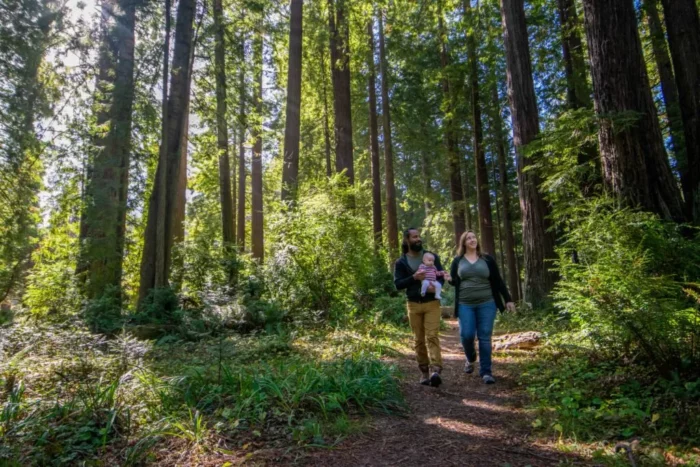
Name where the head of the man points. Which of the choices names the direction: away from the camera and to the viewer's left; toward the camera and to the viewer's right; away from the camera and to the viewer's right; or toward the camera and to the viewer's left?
toward the camera and to the viewer's right

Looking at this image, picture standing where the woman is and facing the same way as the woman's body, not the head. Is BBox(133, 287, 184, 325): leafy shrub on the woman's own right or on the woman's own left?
on the woman's own right

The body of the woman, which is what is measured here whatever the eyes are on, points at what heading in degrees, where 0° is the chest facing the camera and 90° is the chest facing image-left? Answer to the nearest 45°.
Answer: approximately 0°

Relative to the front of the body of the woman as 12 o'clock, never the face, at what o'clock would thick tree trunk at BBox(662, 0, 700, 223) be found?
The thick tree trunk is roughly at 8 o'clock from the woman.

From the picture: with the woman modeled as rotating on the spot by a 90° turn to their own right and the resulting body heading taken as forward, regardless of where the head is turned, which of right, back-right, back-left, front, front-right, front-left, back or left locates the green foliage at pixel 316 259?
front-right

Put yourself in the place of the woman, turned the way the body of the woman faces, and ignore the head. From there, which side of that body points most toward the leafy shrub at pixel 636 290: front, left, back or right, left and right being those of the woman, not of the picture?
left

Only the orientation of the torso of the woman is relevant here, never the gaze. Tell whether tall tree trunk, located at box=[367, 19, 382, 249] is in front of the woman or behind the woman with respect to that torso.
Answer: behind

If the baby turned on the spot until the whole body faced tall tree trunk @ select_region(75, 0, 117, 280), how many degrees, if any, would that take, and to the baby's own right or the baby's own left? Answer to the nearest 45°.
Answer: approximately 90° to the baby's own right

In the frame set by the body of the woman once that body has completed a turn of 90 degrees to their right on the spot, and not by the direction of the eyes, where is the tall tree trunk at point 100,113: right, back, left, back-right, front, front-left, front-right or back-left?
front

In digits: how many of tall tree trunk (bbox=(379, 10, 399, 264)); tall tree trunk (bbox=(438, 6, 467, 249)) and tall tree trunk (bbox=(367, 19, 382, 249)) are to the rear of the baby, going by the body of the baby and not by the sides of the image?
3

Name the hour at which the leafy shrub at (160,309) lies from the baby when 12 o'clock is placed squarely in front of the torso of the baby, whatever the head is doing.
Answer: The leafy shrub is roughly at 4 o'clock from the baby.

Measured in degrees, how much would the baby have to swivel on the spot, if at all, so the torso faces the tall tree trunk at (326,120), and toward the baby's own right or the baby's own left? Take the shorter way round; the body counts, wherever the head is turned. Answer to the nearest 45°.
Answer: approximately 180°

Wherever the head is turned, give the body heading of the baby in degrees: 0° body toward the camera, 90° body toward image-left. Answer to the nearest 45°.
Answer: approximately 0°
